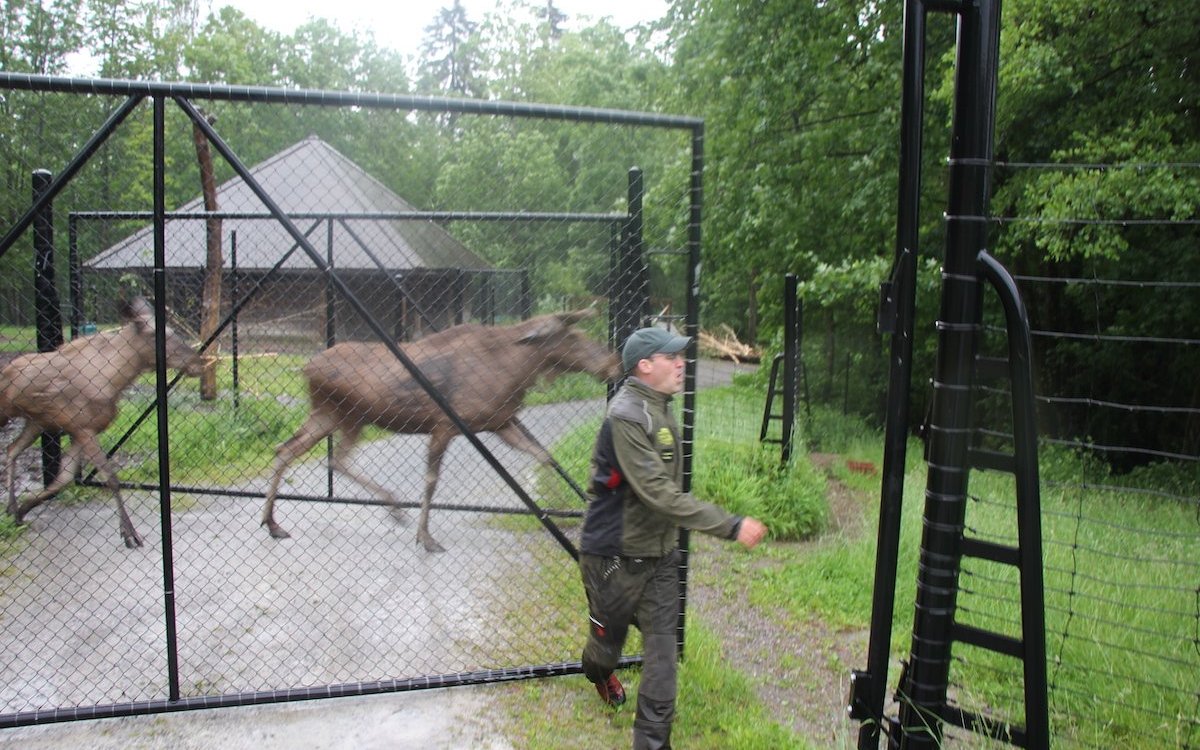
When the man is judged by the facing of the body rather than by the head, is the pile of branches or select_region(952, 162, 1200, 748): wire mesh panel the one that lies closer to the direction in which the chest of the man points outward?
the wire mesh panel

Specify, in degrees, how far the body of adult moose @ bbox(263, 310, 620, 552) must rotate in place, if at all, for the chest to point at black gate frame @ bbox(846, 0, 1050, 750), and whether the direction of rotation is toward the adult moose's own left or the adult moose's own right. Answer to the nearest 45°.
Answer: approximately 45° to the adult moose's own right

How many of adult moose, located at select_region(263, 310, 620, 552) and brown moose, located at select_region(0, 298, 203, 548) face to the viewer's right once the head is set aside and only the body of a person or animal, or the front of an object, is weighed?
2

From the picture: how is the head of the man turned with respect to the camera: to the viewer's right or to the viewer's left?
to the viewer's right

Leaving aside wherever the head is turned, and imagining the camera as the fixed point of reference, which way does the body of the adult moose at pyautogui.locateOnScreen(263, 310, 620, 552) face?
to the viewer's right

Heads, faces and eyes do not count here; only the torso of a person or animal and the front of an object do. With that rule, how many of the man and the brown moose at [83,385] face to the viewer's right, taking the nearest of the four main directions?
2

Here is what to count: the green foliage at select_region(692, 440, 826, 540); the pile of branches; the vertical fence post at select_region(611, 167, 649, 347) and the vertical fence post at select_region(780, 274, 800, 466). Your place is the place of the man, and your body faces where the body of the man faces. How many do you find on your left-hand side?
4

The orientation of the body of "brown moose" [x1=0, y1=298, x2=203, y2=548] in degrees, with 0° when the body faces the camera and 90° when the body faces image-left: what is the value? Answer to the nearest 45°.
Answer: approximately 270°

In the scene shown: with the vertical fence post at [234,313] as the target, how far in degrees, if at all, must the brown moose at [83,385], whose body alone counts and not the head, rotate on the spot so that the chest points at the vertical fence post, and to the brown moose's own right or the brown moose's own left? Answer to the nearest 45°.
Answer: approximately 45° to the brown moose's own left

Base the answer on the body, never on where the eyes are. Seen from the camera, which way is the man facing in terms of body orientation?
to the viewer's right

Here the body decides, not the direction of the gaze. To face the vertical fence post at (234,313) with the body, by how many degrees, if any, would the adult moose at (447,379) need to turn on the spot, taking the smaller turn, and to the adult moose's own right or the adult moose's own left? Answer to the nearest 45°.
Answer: approximately 135° to the adult moose's own left

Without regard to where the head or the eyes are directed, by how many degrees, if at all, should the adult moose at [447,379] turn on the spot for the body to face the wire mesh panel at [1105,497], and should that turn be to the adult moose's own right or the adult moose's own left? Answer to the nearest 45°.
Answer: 0° — it already faces it
